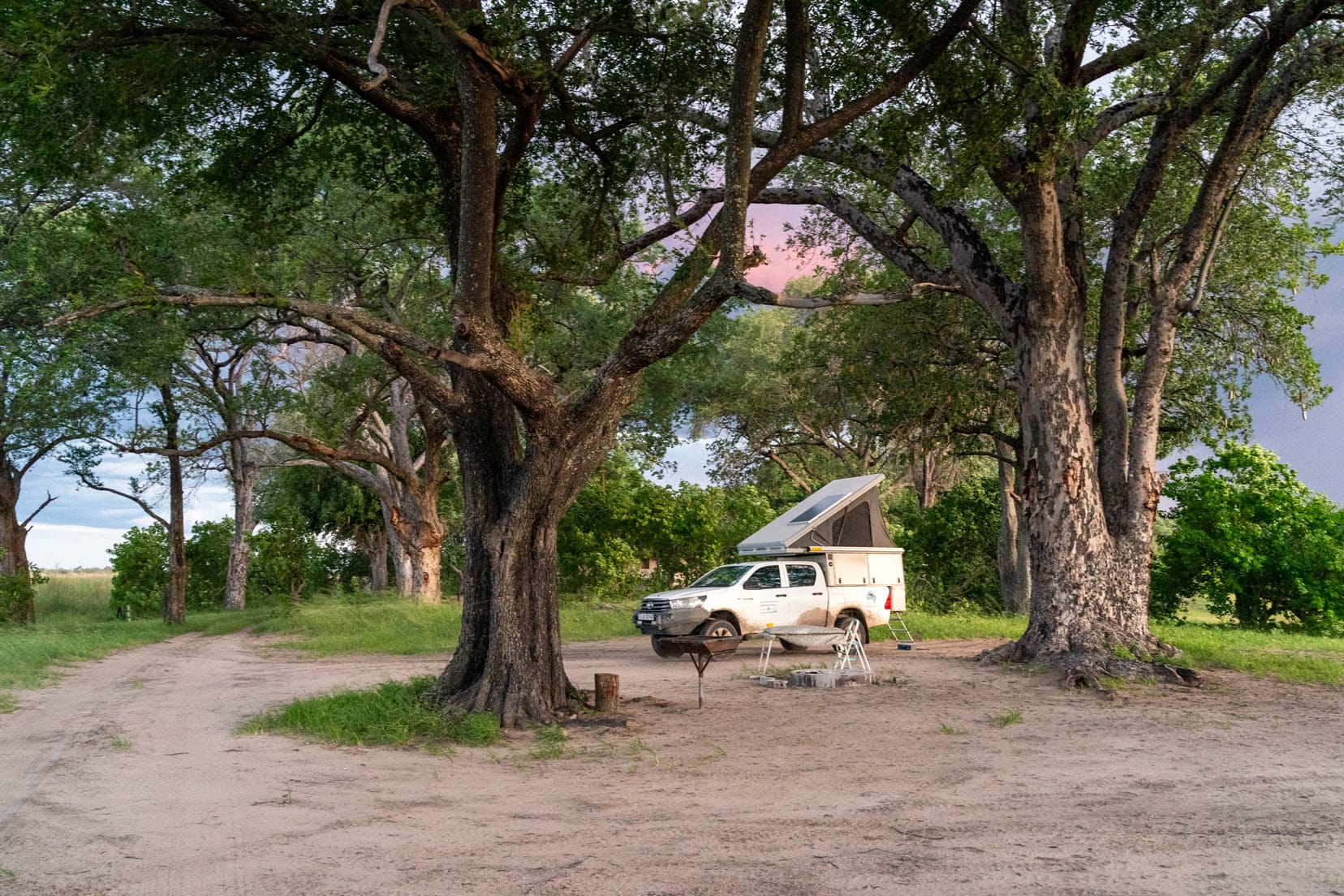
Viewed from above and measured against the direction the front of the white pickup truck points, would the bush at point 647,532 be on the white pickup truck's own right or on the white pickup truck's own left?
on the white pickup truck's own right

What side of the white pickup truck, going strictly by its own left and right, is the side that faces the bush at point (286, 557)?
right

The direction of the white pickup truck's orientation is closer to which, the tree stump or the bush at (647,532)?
the tree stump

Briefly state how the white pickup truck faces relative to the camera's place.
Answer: facing the viewer and to the left of the viewer

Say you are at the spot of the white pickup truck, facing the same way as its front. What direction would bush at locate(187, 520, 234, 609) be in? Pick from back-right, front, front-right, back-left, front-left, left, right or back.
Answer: right
